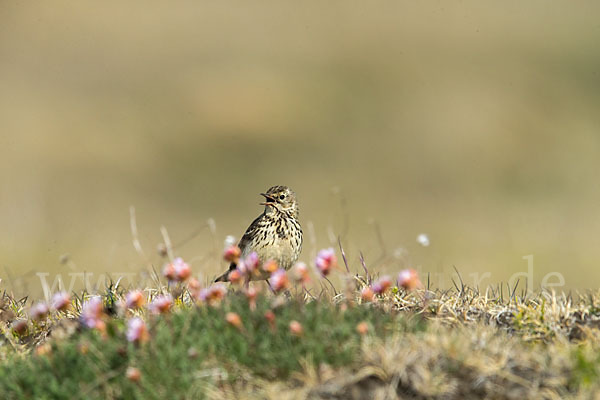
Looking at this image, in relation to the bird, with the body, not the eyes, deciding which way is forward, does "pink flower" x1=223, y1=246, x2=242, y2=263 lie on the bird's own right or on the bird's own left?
on the bird's own right

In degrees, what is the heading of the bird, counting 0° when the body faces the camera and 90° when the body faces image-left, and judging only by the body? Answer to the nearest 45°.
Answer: approximately 315°

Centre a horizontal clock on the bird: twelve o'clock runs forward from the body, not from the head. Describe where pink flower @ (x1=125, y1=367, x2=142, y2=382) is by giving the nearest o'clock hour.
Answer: The pink flower is roughly at 2 o'clock from the bird.

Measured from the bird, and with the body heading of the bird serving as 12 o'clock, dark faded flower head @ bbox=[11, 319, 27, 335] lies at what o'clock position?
The dark faded flower head is roughly at 3 o'clock from the bird.

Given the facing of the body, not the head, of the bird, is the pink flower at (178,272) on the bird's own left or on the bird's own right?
on the bird's own right

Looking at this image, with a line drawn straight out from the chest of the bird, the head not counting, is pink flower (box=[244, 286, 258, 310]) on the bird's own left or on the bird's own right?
on the bird's own right
